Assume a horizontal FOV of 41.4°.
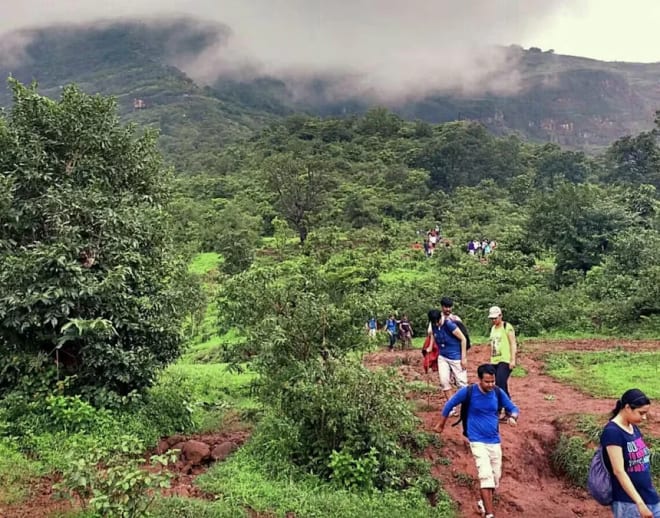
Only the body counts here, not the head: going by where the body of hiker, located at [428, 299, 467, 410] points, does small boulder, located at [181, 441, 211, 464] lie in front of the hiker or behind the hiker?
in front

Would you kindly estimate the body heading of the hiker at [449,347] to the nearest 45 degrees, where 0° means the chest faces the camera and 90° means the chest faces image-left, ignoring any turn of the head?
approximately 45°

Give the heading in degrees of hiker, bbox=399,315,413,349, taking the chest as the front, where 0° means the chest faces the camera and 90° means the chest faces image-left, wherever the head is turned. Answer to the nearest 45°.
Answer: approximately 0°

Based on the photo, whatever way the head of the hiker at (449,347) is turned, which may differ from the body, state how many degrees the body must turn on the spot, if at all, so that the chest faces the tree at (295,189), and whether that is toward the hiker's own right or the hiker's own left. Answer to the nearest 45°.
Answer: approximately 135° to the hiker's own right
